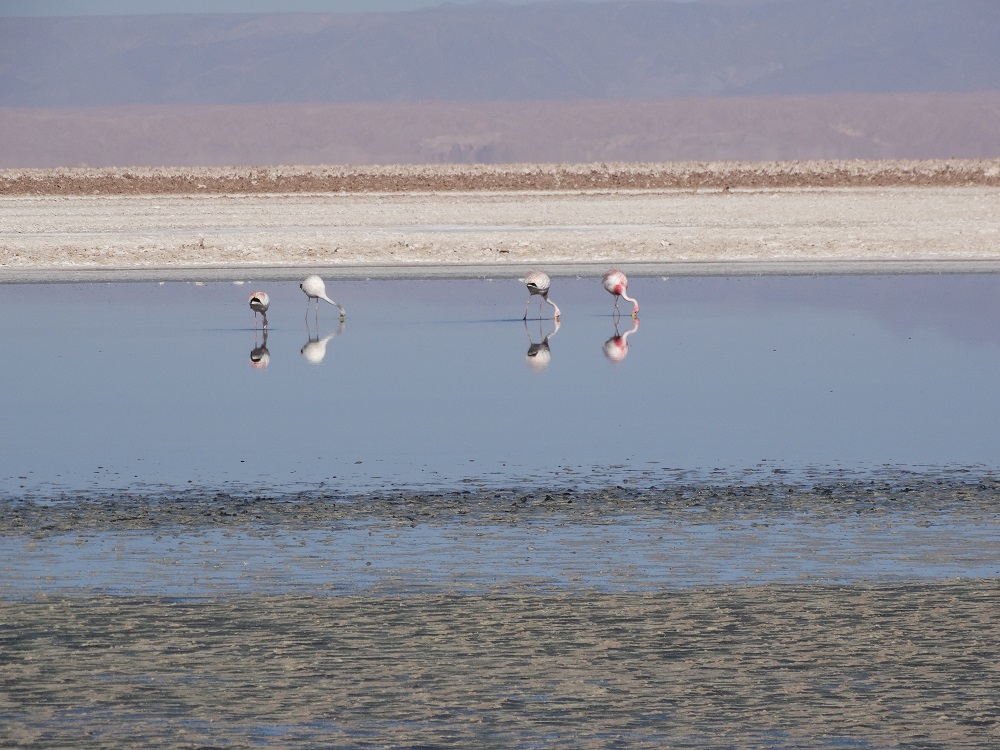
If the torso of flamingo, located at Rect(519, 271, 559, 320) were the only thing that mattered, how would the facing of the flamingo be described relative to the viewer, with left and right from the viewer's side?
facing away from the viewer and to the right of the viewer
